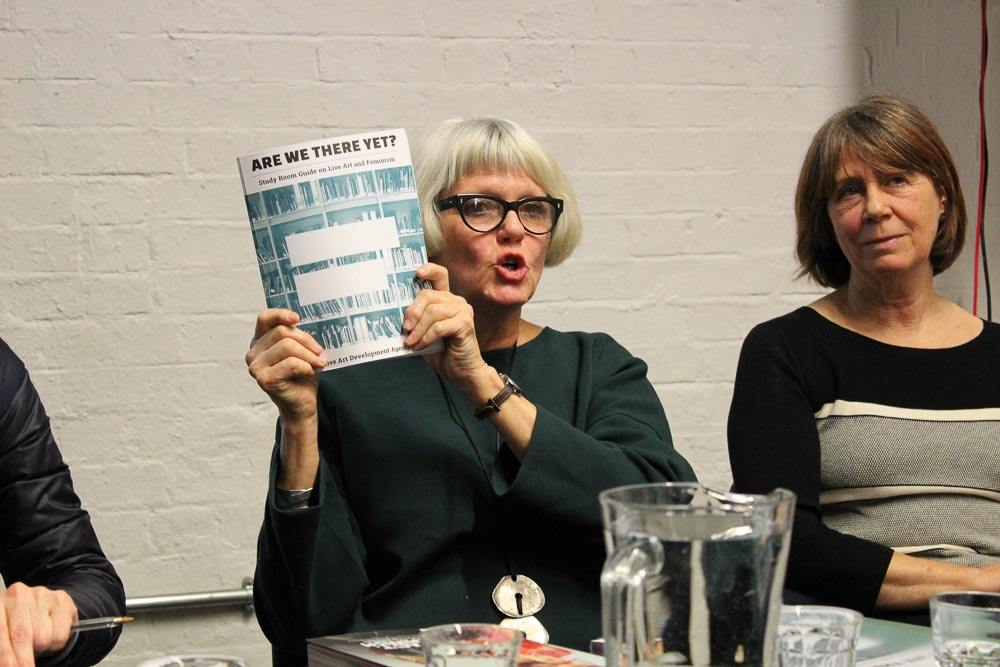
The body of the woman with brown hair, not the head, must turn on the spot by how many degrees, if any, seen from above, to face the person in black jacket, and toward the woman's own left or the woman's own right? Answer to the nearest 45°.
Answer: approximately 45° to the woman's own right

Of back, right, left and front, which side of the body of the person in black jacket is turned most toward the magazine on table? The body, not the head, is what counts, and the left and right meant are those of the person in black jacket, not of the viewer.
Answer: front

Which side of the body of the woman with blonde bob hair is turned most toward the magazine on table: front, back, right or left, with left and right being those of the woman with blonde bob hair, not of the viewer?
front

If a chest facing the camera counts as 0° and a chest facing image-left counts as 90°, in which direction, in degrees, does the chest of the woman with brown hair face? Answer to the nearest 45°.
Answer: approximately 0°

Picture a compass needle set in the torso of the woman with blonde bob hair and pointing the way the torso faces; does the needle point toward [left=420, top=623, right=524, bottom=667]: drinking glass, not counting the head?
yes

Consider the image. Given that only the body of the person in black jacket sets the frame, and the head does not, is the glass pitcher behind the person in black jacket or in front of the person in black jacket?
in front

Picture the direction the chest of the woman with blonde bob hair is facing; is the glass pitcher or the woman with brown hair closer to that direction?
the glass pitcher

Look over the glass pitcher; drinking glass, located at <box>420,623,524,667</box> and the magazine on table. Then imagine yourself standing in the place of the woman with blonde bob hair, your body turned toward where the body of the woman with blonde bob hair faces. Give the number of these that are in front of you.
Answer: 3

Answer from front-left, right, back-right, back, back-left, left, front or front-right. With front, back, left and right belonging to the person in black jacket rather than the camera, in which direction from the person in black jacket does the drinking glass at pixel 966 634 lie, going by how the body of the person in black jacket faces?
front-left

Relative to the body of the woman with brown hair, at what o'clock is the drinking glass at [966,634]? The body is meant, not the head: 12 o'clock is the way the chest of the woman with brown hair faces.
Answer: The drinking glass is roughly at 12 o'clock from the woman with brown hair.
